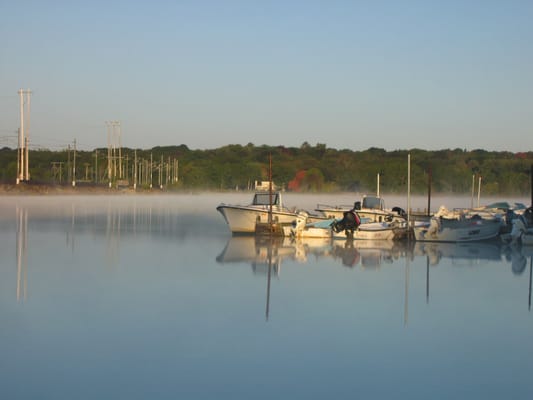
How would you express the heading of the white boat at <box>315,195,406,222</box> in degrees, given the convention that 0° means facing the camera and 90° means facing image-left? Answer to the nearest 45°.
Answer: approximately 90°

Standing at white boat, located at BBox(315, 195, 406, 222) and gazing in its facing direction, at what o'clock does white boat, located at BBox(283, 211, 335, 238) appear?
white boat, located at BBox(283, 211, 335, 238) is roughly at 10 o'clock from white boat, located at BBox(315, 195, 406, 222).

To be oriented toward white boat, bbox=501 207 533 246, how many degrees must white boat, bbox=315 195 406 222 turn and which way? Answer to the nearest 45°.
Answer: approximately 135° to its left
